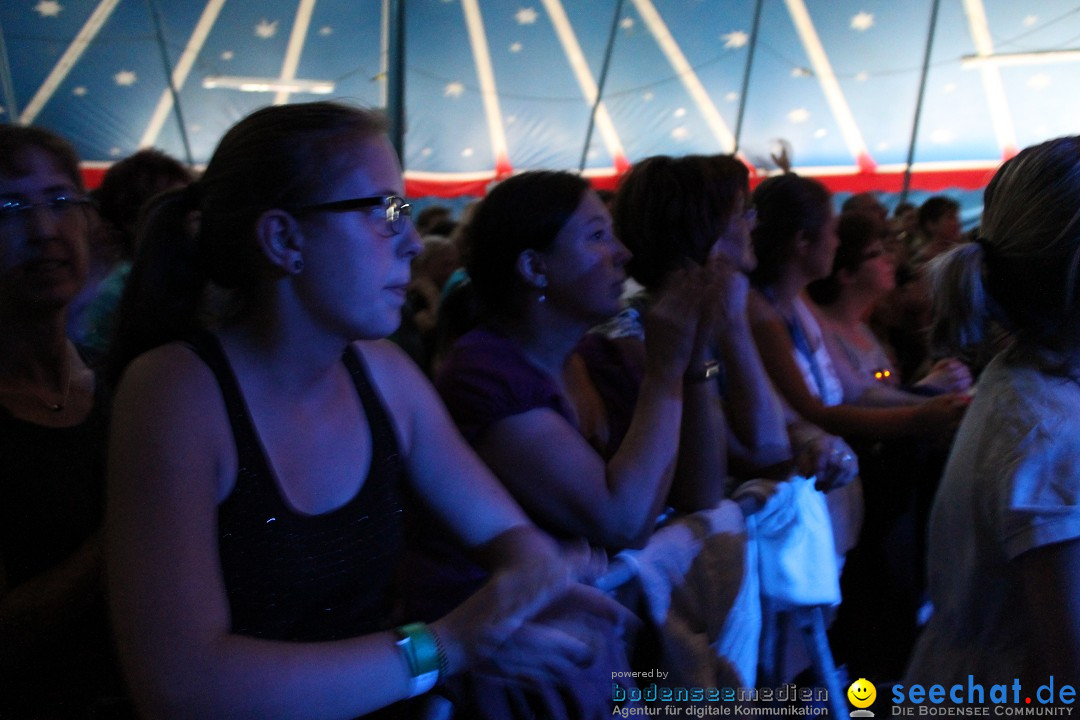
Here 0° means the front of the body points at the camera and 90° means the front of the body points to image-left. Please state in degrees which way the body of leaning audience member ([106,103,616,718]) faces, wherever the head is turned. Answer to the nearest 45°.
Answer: approximately 315°

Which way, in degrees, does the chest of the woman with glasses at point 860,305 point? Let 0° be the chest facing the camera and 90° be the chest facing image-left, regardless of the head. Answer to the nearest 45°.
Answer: approximately 270°

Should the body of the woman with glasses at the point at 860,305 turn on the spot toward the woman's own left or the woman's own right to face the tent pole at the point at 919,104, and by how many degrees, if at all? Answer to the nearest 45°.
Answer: approximately 90° to the woman's own left

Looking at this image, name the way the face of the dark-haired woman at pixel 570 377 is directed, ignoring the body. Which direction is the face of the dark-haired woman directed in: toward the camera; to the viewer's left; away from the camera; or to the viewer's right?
to the viewer's right

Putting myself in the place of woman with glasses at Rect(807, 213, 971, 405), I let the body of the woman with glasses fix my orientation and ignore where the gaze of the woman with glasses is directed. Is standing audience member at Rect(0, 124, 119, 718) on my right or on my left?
on my right

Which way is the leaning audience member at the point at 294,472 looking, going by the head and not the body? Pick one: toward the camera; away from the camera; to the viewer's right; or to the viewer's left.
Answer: to the viewer's right

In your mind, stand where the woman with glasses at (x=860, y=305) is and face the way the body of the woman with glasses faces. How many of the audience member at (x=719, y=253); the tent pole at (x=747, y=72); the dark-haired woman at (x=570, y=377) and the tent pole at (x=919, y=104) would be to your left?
2

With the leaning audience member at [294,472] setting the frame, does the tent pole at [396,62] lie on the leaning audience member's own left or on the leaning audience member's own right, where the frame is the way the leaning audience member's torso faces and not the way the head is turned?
on the leaning audience member's own left

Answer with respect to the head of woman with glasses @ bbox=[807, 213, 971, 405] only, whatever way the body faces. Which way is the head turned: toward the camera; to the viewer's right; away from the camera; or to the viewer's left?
to the viewer's right
